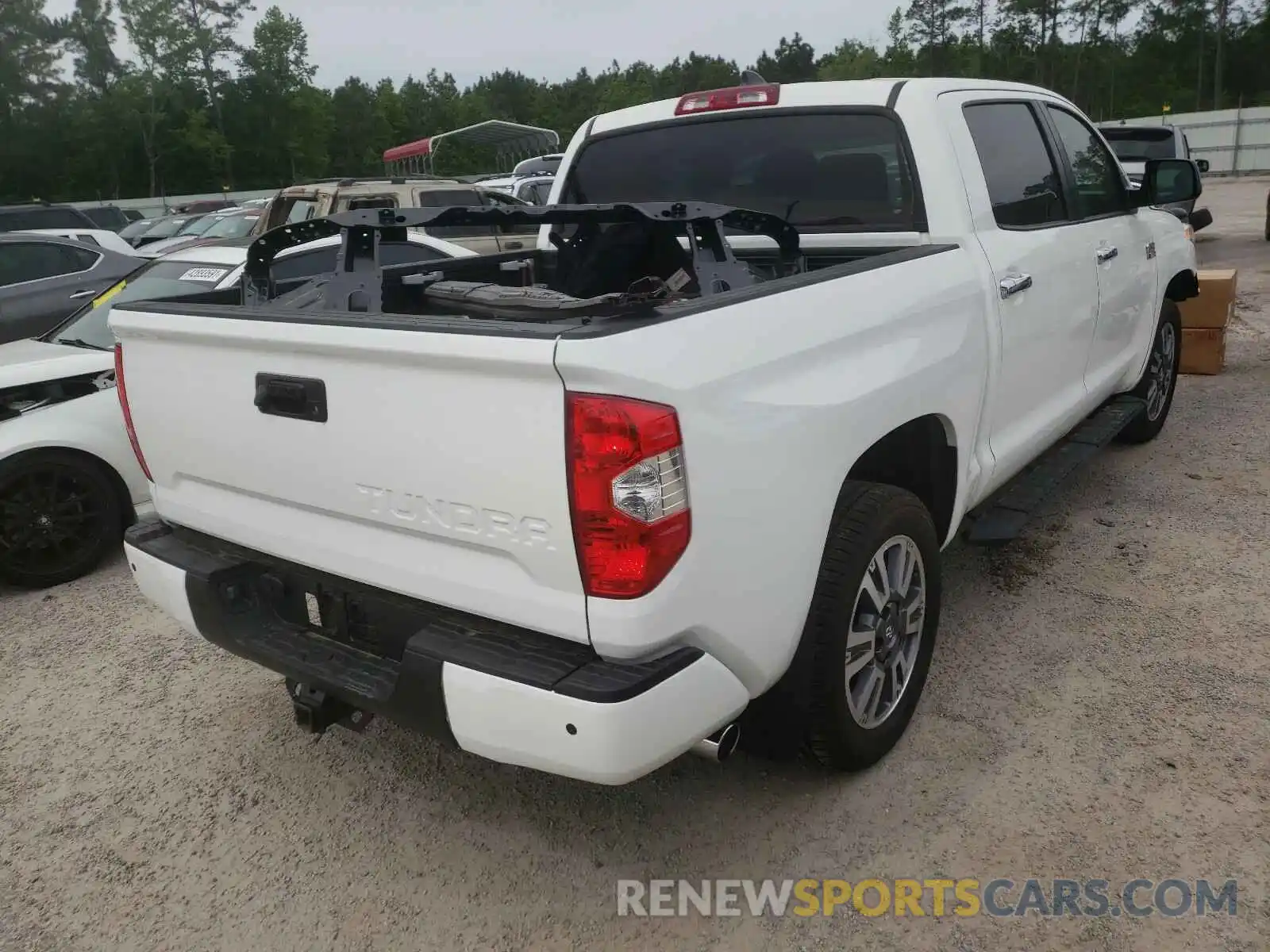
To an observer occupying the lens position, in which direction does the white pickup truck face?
facing away from the viewer and to the right of the viewer

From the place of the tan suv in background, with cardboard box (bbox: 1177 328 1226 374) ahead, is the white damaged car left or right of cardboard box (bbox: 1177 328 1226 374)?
right

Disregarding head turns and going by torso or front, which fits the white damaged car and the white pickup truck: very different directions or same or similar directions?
very different directions

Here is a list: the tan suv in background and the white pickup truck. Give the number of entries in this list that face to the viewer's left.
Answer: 0

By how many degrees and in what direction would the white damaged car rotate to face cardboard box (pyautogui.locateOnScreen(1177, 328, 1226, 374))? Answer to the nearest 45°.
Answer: approximately 135° to its left

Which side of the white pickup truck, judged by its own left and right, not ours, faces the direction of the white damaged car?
left

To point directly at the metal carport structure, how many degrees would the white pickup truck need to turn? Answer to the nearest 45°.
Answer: approximately 45° to its left
